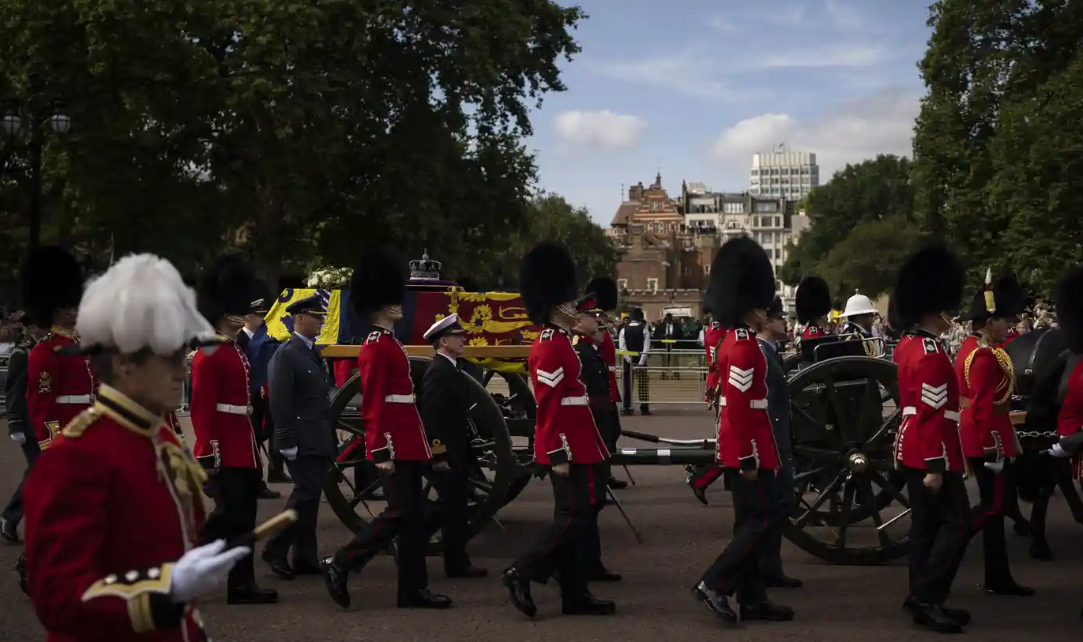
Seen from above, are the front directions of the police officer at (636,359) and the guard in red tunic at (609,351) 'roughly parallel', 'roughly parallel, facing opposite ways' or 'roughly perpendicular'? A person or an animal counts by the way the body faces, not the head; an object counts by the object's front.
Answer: roughly perpendicular

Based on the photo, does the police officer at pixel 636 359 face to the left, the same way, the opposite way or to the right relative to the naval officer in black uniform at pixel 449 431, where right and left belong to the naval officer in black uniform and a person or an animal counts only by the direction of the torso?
to the left
